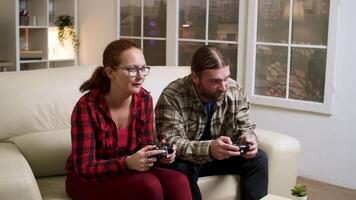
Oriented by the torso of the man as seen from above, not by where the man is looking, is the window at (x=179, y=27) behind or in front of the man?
behind

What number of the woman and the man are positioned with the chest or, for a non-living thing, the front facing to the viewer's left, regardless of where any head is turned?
0

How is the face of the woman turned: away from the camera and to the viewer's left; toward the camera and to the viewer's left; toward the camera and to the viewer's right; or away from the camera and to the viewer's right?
toward the camera and to the viewer's right

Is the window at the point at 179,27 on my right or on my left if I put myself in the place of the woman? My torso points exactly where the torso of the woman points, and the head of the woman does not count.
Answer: on my left

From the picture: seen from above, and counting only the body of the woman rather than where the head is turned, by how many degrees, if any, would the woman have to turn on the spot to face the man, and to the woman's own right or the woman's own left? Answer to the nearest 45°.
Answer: approximately 90° to the woman's own left

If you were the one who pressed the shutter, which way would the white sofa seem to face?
facing the viewer and to the right of the viewer

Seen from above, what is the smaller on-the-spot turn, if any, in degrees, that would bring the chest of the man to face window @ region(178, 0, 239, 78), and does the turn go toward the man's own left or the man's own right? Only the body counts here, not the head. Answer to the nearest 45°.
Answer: approximately 135° to the man's own left
